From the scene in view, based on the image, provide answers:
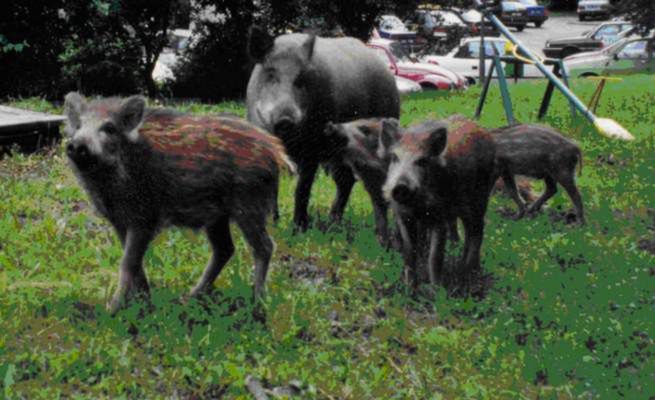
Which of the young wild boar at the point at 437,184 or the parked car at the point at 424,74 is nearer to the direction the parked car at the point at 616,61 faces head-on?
the parked car

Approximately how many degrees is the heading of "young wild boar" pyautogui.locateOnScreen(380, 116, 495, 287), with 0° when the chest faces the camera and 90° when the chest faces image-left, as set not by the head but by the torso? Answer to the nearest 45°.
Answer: approximately 45°

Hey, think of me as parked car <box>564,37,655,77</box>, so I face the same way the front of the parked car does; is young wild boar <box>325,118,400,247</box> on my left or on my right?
on my left

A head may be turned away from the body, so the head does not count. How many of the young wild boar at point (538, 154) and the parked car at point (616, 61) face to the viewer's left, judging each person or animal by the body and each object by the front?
2

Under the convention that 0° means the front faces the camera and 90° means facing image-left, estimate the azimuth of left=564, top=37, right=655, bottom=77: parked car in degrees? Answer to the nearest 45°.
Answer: approximately 90°

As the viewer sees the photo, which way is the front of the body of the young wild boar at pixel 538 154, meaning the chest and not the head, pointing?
to the viewer's left

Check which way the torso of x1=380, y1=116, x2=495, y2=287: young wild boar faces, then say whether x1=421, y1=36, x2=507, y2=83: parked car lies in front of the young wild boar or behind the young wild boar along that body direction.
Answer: behind
